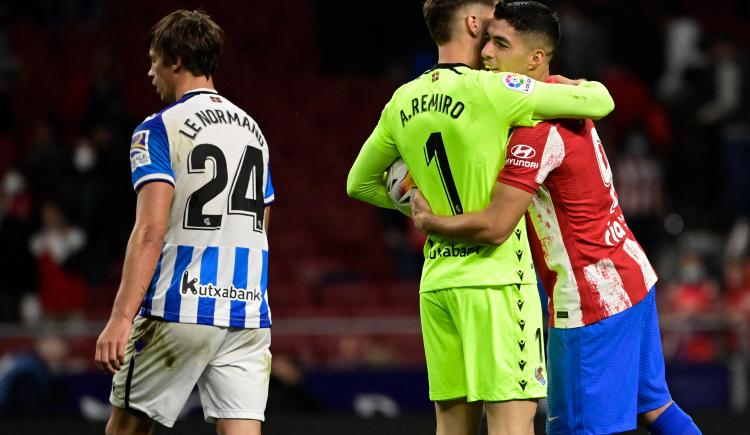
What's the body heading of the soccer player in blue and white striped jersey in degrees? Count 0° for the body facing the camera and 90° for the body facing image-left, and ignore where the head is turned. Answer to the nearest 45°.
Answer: approximately 135°

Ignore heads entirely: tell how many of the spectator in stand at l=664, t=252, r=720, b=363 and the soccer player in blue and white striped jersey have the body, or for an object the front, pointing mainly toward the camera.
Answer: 1

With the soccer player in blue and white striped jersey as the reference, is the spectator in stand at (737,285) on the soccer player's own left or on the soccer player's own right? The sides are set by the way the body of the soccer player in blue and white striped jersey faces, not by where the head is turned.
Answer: on the soccer player's own right

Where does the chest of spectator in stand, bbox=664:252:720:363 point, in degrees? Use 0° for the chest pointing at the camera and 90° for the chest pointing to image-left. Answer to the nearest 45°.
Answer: approximately 0°

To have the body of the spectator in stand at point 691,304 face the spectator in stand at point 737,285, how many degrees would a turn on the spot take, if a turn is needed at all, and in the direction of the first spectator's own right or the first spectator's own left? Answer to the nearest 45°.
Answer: approximately 135° to the first spectator's own left

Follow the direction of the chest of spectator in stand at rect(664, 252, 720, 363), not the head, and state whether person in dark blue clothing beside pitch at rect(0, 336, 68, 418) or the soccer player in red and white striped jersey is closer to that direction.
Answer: the soccer player in red and white striped jersey

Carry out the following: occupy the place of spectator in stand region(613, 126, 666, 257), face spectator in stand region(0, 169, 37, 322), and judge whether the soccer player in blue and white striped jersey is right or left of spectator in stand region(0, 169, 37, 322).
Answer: left

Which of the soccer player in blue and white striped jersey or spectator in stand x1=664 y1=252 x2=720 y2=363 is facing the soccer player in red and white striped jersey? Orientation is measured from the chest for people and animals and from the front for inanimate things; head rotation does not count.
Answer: the spectator in stand

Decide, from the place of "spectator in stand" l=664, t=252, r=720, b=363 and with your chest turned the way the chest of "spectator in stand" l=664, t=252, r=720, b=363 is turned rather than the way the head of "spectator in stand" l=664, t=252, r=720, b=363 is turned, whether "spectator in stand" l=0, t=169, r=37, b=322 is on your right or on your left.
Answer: on your right
